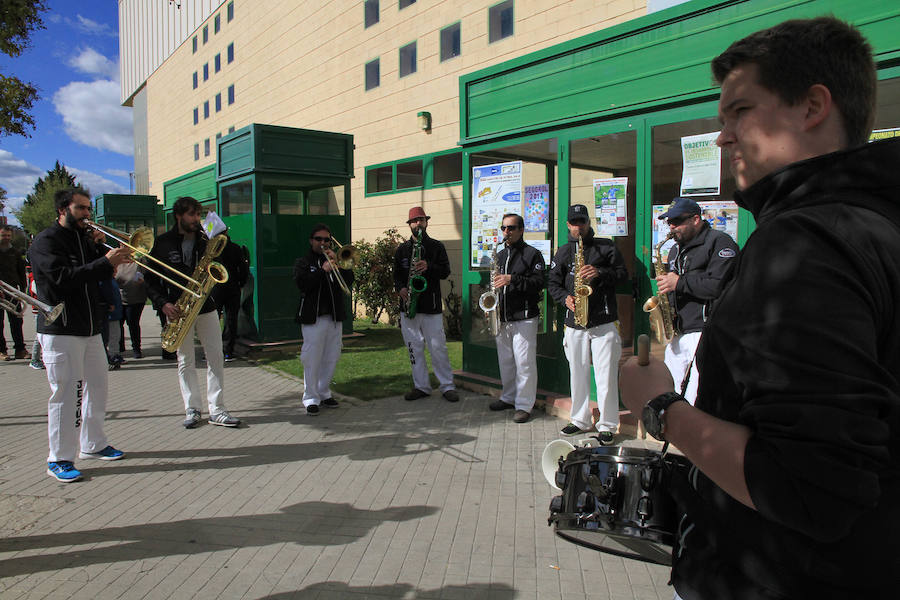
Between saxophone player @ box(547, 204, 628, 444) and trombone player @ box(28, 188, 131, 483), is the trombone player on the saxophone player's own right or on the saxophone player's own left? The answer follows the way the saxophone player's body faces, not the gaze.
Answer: on the saxophone player's own right

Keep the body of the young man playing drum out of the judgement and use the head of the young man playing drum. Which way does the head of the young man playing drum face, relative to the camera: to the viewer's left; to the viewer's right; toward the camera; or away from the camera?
to the viewer's left

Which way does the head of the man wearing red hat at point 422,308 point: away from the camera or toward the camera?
toward the camera

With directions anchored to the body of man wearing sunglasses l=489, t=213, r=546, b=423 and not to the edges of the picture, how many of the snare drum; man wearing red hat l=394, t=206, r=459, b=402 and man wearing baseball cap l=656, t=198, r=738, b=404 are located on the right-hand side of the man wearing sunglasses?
1

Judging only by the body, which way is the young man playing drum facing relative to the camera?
to the viewer's left

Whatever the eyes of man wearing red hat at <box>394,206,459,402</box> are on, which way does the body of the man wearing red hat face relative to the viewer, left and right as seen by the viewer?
facing the viewer

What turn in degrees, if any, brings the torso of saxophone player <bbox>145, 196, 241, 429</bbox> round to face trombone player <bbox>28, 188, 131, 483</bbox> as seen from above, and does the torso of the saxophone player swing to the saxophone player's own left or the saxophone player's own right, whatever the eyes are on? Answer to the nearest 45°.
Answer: approximately 90° to the saxophone player's own right

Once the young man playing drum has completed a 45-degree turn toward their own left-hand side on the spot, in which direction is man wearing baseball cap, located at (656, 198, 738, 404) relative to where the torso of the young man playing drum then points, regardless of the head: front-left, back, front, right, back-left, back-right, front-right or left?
back-right

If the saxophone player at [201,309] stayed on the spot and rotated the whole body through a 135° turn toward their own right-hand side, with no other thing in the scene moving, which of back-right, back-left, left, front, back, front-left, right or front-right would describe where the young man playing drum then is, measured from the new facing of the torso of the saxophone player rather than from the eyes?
left

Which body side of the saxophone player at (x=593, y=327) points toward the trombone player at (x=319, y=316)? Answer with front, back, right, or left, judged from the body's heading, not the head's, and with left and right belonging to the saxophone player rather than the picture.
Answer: right

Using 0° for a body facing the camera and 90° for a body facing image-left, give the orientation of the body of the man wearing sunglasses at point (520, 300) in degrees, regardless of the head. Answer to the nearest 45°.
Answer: approximately 45°

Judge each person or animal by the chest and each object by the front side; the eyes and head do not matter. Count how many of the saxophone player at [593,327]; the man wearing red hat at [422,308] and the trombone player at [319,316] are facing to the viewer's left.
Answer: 0

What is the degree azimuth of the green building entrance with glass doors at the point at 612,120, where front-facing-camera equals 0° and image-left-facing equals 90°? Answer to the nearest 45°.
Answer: approximately 45°

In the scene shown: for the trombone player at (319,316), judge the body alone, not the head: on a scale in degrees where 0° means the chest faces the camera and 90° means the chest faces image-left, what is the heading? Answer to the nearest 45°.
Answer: approximately 315°

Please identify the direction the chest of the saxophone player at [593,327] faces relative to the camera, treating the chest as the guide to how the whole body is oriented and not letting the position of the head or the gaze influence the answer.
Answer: toward the camera

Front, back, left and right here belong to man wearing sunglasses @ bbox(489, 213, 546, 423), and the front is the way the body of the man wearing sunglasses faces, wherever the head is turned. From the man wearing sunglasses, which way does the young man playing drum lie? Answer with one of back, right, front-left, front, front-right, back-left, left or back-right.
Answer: front-left

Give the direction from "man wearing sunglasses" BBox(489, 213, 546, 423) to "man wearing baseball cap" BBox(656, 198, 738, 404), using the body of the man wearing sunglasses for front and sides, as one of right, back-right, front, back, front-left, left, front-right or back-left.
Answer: left

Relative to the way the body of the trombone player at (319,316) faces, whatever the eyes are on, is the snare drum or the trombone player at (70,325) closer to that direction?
the snare drum
